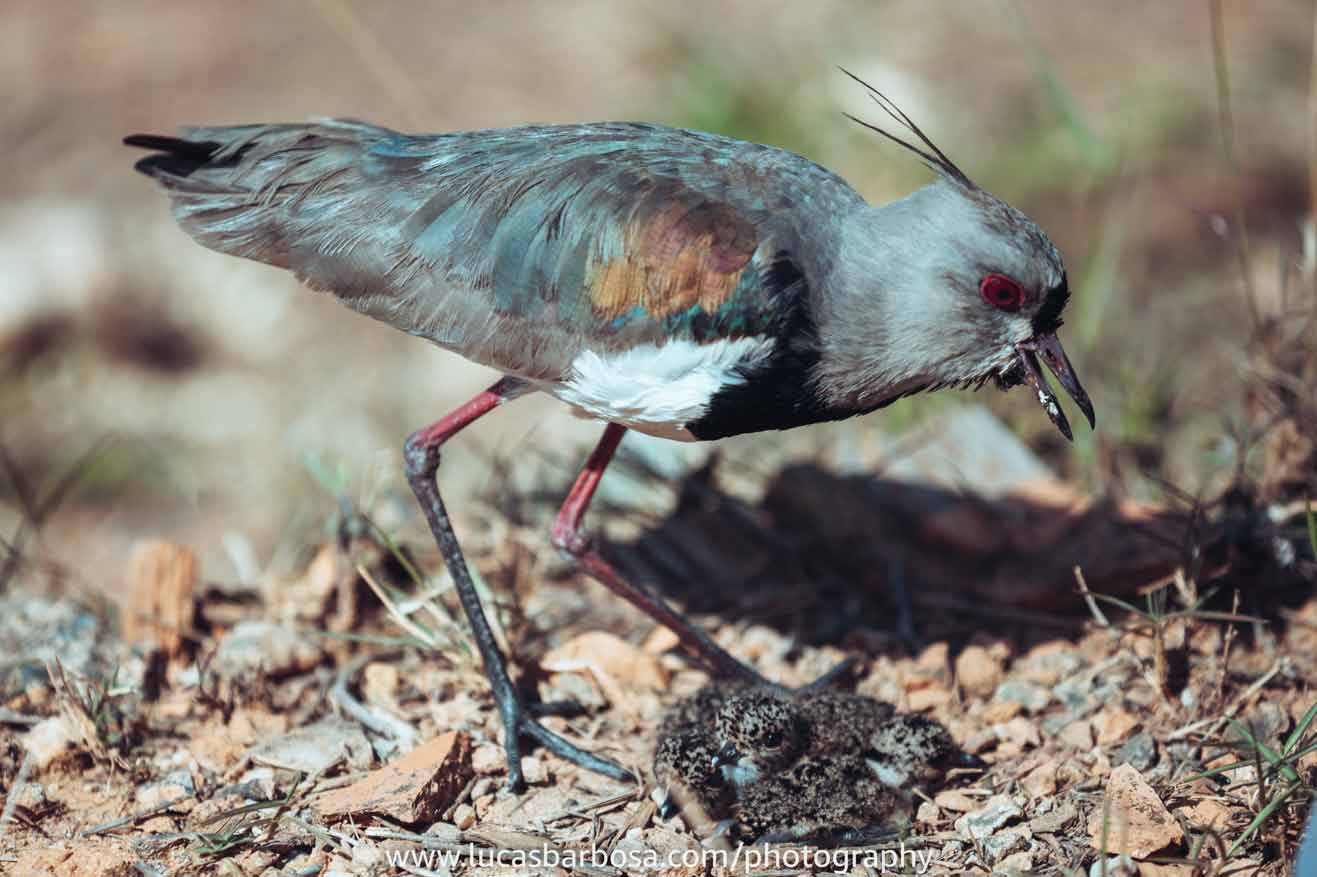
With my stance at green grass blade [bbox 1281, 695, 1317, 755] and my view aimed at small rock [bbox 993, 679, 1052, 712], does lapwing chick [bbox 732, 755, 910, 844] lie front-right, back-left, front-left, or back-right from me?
front-left

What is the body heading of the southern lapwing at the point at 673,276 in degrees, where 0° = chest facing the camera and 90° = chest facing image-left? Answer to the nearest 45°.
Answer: approximately 270°

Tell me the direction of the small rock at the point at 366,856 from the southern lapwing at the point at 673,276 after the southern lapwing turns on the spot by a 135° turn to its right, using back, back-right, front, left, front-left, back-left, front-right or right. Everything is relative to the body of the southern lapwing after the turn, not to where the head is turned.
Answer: front
